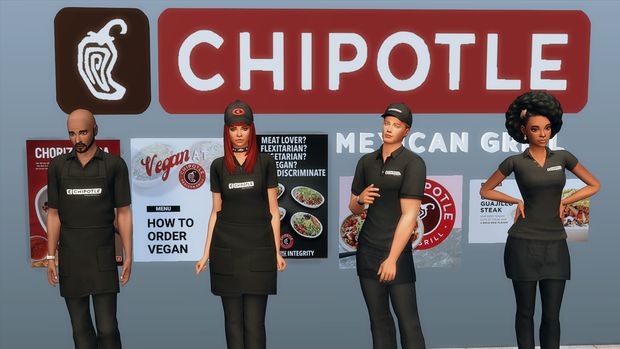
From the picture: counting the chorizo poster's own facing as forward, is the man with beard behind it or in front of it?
in front

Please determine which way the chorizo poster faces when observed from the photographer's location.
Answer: facing the viewer

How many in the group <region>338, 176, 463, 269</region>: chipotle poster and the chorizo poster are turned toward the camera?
2

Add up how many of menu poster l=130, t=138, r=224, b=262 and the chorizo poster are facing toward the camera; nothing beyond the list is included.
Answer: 2

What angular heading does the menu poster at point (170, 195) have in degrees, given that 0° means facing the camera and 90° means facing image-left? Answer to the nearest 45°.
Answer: approximately 0°

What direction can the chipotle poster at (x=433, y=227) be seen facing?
toward the camera

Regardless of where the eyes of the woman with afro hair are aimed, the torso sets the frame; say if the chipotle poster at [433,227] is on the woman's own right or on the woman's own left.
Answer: on the woman's own right

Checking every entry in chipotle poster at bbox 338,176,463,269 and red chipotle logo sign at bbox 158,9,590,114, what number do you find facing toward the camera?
2

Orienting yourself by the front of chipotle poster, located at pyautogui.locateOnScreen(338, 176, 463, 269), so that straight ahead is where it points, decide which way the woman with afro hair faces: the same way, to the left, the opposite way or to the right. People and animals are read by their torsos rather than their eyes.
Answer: the same way

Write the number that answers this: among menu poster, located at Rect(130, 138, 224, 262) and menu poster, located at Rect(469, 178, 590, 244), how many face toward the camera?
2

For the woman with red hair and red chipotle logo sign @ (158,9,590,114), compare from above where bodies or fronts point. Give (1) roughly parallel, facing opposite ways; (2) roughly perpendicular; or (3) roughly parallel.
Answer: roughly parallel

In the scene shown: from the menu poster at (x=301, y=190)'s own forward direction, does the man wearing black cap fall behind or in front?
in front

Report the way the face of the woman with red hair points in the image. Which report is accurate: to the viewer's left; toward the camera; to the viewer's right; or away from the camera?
toward the camera

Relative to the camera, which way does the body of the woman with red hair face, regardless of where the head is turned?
toward the camera

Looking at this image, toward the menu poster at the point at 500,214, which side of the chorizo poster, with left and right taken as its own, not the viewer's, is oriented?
left

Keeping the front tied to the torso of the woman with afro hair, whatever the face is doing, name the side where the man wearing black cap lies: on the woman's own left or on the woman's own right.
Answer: on the woman's own right

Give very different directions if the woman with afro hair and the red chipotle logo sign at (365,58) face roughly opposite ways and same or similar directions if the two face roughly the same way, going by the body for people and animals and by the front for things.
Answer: same or similar directions

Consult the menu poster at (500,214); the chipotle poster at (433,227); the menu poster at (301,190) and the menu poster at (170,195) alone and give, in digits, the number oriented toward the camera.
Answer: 4

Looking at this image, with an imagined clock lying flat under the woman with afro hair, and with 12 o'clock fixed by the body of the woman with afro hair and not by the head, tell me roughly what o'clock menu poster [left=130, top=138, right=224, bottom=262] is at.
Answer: The menu poster is roughly at 3 o'clock from the woman with afro hair.

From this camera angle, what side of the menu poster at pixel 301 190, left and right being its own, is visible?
front
